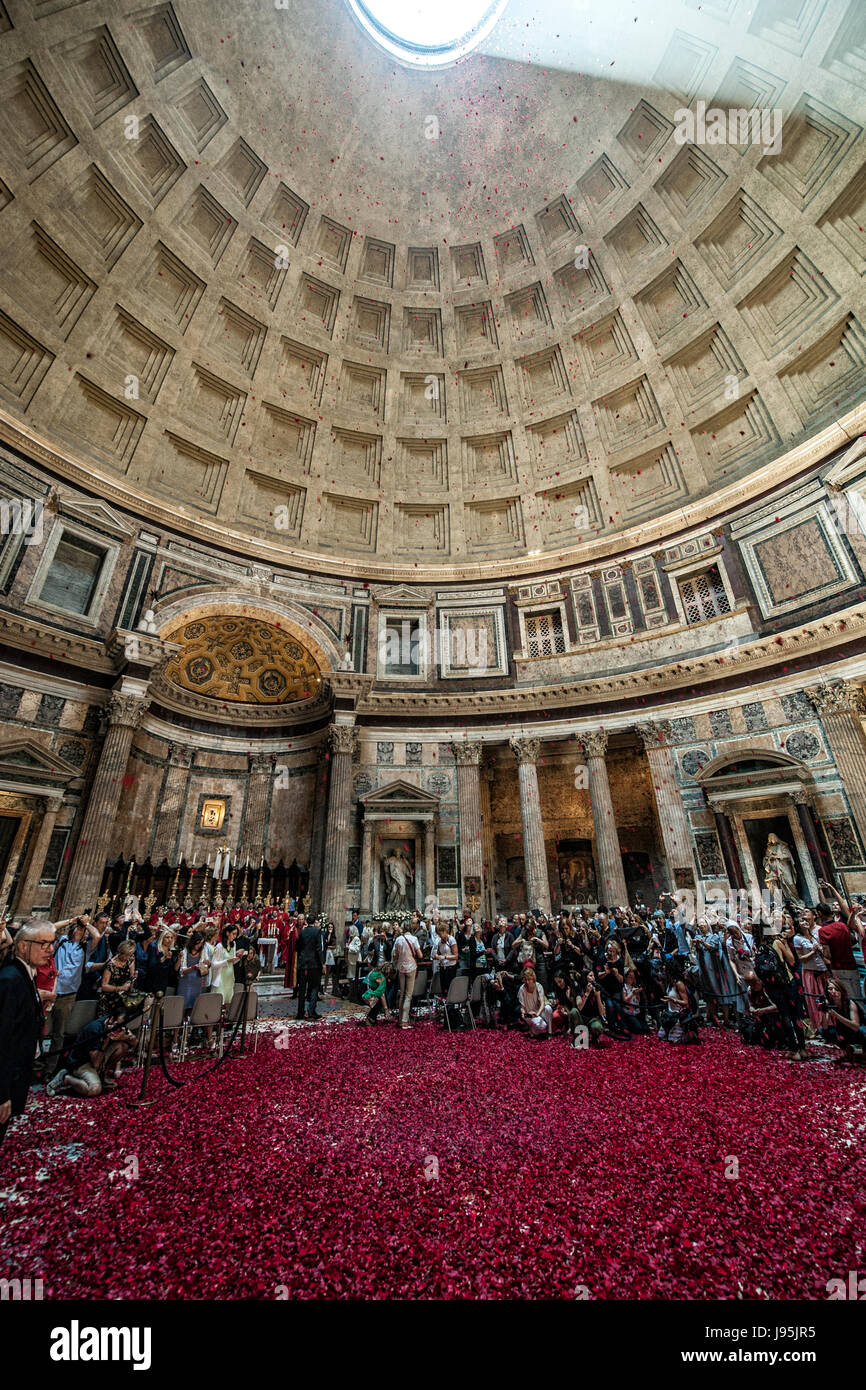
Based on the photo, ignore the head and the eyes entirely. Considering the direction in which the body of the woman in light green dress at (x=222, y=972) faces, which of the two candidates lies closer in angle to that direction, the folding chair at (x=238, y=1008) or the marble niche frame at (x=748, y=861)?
the folding chair

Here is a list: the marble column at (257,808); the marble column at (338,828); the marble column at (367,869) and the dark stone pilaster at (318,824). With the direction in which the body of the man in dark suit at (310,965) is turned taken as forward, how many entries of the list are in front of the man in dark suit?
4

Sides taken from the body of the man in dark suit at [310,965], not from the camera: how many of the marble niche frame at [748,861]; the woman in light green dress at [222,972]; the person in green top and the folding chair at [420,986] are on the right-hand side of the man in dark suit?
3

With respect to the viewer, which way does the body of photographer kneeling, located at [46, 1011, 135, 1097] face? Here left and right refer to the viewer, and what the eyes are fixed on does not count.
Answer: facing to the right of the viewer

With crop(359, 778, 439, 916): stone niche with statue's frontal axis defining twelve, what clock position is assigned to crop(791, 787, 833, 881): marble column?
The marble column is roughly at 10 o'clock from the stone niche with statue.

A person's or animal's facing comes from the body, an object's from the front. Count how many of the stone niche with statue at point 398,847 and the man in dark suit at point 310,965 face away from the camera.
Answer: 1

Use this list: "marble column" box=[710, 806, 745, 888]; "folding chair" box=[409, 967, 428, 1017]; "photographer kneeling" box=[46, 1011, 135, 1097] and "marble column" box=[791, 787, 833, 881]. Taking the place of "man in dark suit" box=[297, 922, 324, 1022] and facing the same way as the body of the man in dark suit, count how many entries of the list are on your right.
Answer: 3

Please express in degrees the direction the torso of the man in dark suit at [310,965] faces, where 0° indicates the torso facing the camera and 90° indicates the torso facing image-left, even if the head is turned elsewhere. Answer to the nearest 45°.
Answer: approximately 180°

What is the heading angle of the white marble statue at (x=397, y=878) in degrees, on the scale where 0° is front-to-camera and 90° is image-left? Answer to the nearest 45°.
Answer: approximately 0°

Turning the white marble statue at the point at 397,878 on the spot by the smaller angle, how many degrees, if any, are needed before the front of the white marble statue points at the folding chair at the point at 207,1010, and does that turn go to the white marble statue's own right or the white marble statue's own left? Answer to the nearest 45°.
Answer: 0° — it already faces it

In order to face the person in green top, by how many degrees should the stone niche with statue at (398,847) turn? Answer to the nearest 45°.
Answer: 0° — it already faces them

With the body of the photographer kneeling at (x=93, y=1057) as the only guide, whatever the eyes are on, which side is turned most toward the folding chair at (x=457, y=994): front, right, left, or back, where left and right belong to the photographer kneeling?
front

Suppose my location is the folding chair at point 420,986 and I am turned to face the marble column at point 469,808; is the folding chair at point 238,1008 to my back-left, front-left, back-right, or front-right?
back-left
